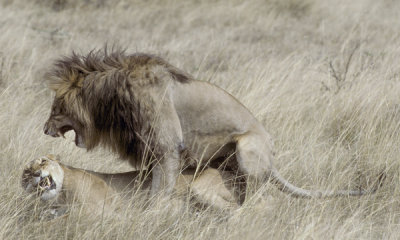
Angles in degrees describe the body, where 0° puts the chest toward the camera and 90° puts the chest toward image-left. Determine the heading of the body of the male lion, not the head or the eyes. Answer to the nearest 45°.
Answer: approximately 90°

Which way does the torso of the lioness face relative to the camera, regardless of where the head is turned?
to the viewer's left
